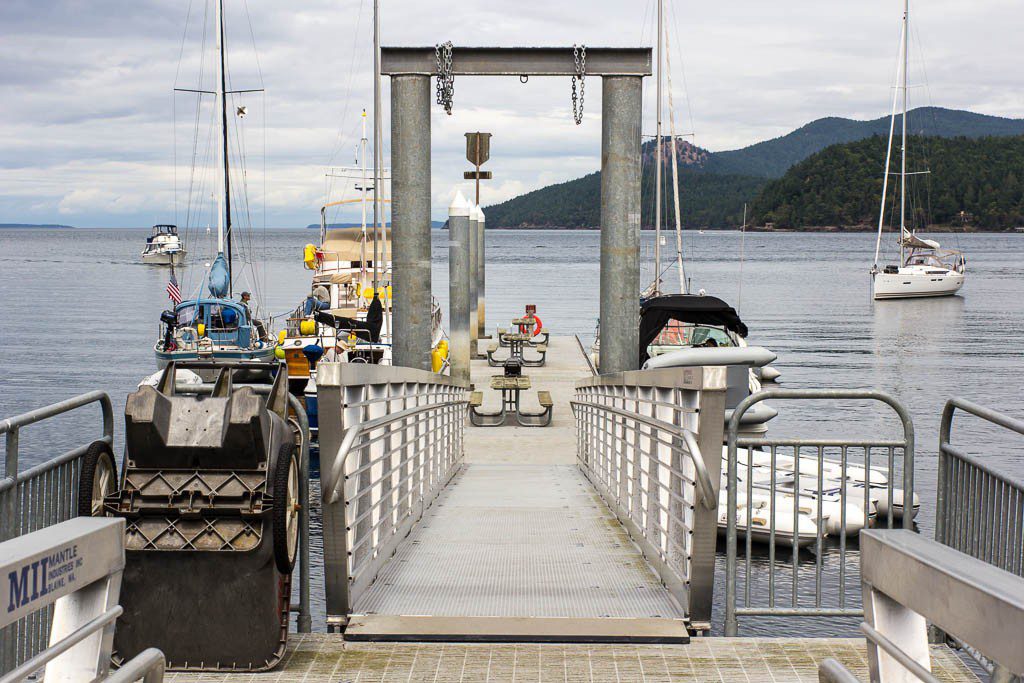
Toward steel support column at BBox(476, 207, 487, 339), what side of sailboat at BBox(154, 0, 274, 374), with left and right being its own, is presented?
right

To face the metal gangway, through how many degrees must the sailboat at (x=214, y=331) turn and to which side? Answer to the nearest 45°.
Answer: approximately 180°

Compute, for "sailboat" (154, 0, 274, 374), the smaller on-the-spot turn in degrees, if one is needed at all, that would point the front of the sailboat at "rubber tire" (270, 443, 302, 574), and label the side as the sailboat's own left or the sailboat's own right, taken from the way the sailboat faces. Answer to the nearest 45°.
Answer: approximately 180°

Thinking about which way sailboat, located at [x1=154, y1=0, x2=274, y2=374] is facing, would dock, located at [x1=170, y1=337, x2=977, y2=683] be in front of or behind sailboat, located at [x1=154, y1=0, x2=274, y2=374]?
behind

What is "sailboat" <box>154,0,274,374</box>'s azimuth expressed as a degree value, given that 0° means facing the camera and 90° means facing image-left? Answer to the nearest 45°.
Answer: approximately 180°

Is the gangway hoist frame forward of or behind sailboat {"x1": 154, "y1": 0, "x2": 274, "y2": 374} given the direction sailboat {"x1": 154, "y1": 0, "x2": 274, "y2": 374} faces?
behind

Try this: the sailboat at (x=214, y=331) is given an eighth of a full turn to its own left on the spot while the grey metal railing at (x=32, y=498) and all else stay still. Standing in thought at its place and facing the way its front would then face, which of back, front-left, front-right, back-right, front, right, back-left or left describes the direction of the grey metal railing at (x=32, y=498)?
back-left

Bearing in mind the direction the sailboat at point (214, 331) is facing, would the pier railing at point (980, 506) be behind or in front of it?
behind

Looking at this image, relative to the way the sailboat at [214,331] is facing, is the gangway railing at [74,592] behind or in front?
behind
